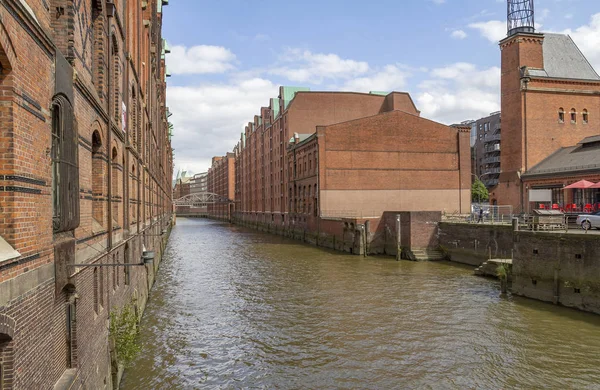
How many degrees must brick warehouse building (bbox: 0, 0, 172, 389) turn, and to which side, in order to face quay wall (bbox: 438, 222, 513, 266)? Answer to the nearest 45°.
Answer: approximately 45° to its left

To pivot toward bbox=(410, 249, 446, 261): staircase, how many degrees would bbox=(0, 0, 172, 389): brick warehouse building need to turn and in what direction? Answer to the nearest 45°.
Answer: approximately 45° to its left

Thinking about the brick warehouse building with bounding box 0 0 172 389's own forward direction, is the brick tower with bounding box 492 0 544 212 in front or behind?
in front

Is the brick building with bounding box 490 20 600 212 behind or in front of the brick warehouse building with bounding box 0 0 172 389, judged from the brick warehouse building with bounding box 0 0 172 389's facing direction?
in front

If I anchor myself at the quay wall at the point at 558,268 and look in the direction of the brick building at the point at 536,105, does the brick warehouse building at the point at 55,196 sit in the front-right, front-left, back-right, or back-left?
back-left

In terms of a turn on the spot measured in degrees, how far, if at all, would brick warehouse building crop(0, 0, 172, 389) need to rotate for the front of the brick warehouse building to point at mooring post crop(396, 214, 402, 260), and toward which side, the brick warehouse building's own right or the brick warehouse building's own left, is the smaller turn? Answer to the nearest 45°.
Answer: approximately 45° to the brick warehouse building's own left

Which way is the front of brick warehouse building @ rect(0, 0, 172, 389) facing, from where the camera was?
facing to the right of the viewer
